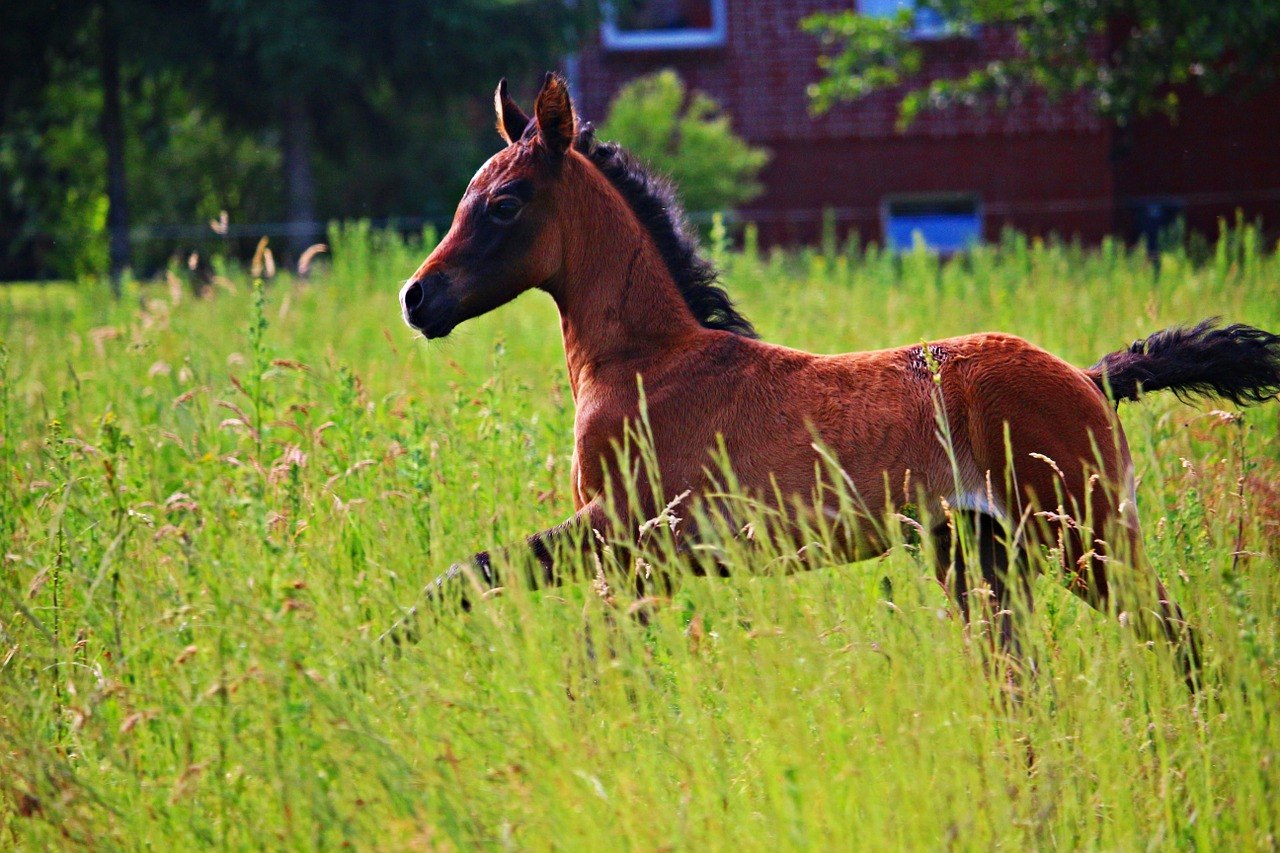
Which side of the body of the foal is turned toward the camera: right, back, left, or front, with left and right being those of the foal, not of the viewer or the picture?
left

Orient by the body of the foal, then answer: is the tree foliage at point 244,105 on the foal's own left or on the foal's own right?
on the foal's own right

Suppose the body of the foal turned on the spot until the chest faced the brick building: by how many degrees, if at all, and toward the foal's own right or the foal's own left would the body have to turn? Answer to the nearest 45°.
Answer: approximately 90° to the foal's own right

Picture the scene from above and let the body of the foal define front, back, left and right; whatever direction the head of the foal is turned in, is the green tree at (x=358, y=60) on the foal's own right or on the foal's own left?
on the foal's own right
